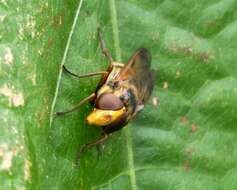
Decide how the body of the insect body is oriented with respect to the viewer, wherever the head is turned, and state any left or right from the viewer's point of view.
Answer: facing the viewer and to the left of the viewer
